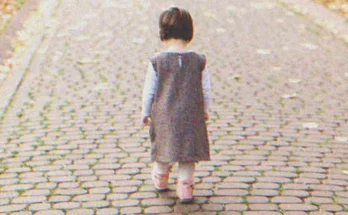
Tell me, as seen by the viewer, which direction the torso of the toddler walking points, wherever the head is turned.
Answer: away from the camera

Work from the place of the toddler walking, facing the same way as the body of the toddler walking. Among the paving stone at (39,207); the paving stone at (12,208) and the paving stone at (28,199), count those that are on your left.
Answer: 3

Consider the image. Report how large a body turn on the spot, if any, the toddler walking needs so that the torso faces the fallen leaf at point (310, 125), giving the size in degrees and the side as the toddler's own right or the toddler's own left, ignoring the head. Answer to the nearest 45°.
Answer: approximately 45° to the toddler's own right

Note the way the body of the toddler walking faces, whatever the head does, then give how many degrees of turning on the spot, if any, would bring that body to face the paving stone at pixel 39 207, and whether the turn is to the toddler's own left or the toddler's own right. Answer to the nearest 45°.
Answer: approximately 90° to the toddler's own left

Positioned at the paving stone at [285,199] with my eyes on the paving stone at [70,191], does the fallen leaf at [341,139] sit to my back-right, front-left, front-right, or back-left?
back-right

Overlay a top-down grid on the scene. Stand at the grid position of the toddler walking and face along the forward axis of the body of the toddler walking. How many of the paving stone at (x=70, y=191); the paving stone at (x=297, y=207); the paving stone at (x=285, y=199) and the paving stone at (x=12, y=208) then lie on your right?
2

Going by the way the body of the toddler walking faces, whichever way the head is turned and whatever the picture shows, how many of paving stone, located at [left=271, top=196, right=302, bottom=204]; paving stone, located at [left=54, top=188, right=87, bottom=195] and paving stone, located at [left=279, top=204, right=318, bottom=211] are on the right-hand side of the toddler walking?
2

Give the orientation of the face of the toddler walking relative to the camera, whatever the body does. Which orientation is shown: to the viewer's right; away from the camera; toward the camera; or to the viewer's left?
away from the camera

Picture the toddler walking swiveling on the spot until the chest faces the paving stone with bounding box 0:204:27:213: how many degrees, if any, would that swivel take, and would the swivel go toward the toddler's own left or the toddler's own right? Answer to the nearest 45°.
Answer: approximately 90° to the toddler's own left

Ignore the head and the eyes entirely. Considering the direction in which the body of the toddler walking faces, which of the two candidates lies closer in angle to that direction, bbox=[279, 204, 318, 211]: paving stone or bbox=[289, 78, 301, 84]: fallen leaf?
the fallen leaf

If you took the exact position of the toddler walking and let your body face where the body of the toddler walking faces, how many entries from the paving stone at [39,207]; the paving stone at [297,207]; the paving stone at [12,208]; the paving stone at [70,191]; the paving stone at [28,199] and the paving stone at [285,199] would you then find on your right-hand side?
2

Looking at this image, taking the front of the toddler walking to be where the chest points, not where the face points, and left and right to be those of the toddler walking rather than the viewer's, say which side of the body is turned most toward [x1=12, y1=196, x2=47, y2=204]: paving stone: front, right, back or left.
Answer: left
